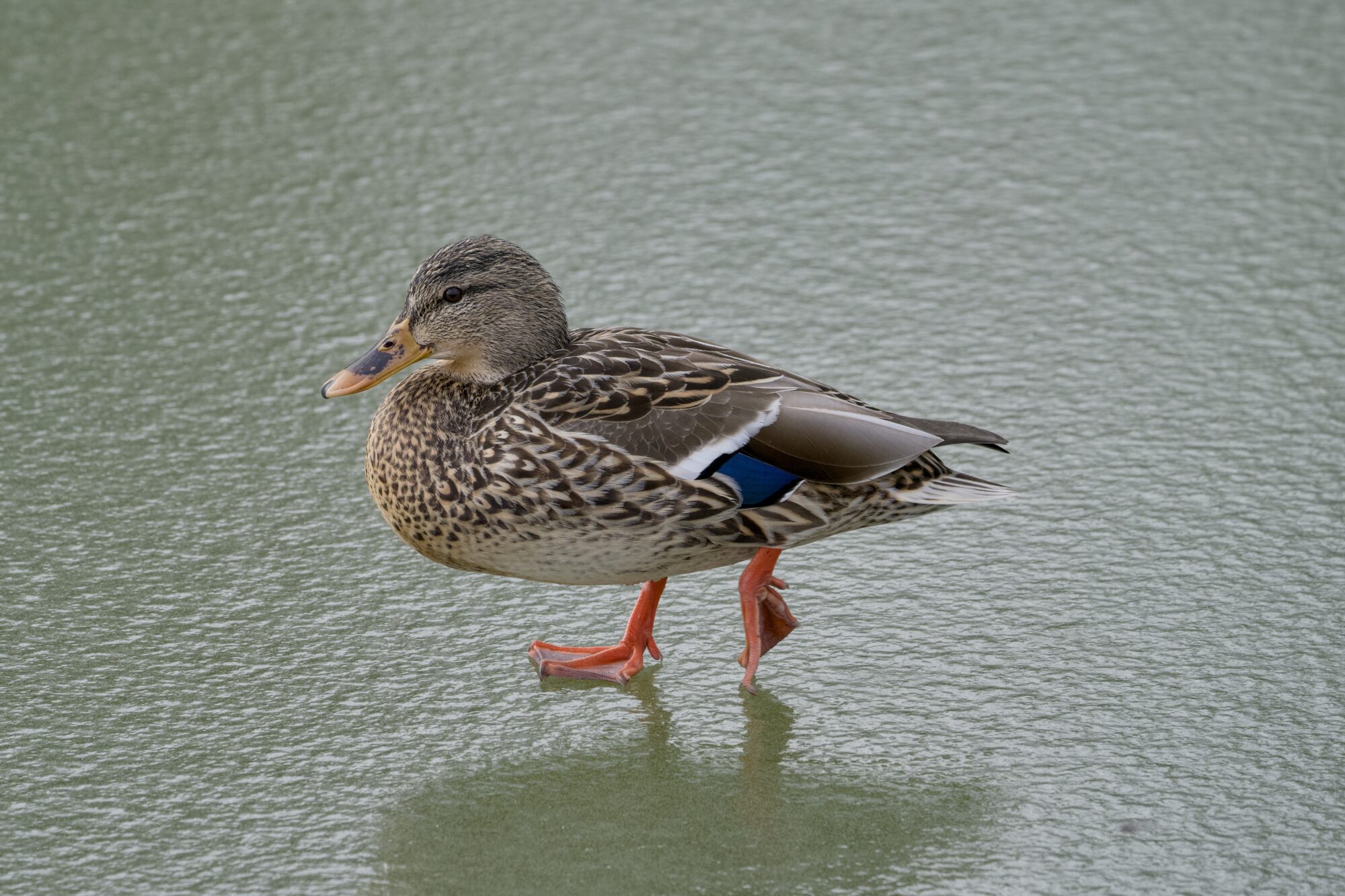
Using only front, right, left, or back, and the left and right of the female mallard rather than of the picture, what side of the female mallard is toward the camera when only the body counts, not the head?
left
